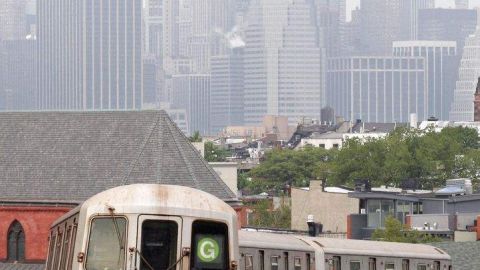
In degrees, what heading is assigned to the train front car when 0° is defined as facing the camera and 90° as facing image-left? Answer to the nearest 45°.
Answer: approximately 0°
